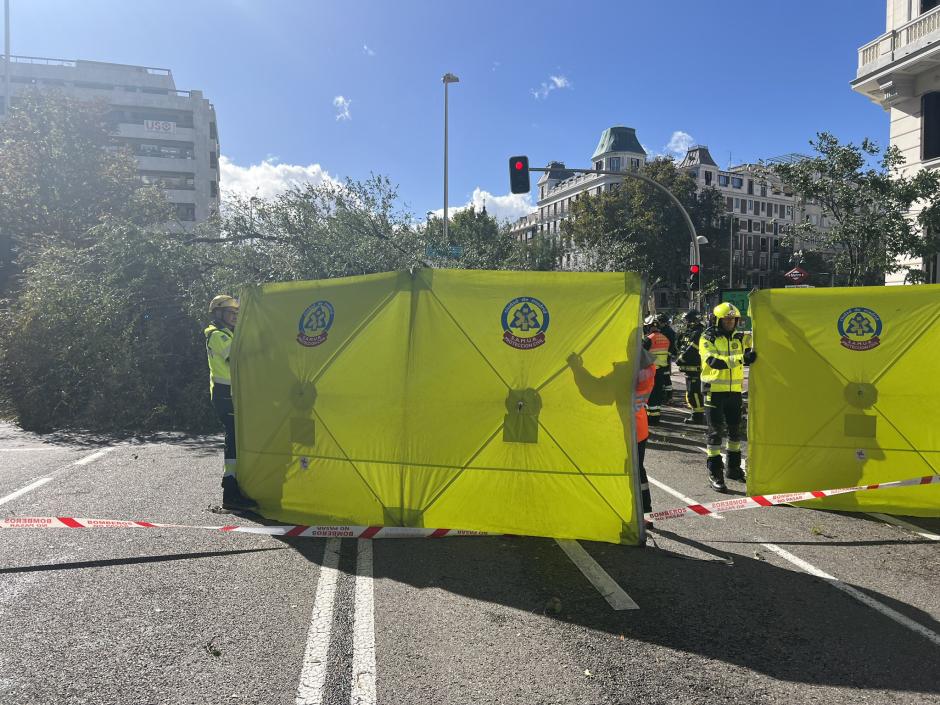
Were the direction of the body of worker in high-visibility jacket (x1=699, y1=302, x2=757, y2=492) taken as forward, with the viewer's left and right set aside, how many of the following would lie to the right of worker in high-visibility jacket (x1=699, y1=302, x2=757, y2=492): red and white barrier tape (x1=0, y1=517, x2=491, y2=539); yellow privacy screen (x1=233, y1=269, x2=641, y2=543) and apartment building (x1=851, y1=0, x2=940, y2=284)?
2

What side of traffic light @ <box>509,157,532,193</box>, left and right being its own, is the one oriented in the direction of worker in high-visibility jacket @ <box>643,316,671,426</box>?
front

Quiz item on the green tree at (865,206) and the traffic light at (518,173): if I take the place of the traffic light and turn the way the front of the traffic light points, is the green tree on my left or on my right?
on my left

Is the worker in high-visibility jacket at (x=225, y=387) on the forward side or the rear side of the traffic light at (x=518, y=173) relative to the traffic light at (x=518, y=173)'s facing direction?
on the forward side

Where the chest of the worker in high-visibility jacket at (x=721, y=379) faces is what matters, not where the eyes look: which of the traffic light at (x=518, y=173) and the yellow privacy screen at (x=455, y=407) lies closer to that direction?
the yellow privacy screen

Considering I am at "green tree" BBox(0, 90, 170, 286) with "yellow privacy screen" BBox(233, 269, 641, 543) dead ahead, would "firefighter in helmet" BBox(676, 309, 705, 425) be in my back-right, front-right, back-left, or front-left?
front-left

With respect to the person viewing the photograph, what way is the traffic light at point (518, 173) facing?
facing the viewer

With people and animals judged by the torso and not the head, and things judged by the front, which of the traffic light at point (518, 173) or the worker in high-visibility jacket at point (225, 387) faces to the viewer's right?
the worker in high-visibility jacket

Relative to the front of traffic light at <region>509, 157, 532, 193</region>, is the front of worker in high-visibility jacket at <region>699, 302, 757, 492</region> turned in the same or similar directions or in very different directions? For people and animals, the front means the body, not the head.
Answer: same or similar directions

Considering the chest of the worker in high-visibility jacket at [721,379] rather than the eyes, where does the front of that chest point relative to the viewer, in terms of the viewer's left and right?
facing the viewer and to the right of the viewer

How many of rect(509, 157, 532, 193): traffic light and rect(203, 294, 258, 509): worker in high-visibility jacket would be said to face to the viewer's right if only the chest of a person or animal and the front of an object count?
1

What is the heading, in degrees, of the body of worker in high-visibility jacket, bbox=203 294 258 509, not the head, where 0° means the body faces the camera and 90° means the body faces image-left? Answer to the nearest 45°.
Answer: approximately 270°

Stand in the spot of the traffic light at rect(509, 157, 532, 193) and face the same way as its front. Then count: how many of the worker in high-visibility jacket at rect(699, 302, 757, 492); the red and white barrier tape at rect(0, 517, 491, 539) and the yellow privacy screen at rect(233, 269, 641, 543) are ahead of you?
3

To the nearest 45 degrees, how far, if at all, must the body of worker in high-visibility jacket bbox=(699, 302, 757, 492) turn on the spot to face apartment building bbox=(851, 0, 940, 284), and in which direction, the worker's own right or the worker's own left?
approximately 135° to the worker's own left

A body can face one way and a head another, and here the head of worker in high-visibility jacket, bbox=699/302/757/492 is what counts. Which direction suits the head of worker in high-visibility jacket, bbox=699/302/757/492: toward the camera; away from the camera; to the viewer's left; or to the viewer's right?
toward the camera
